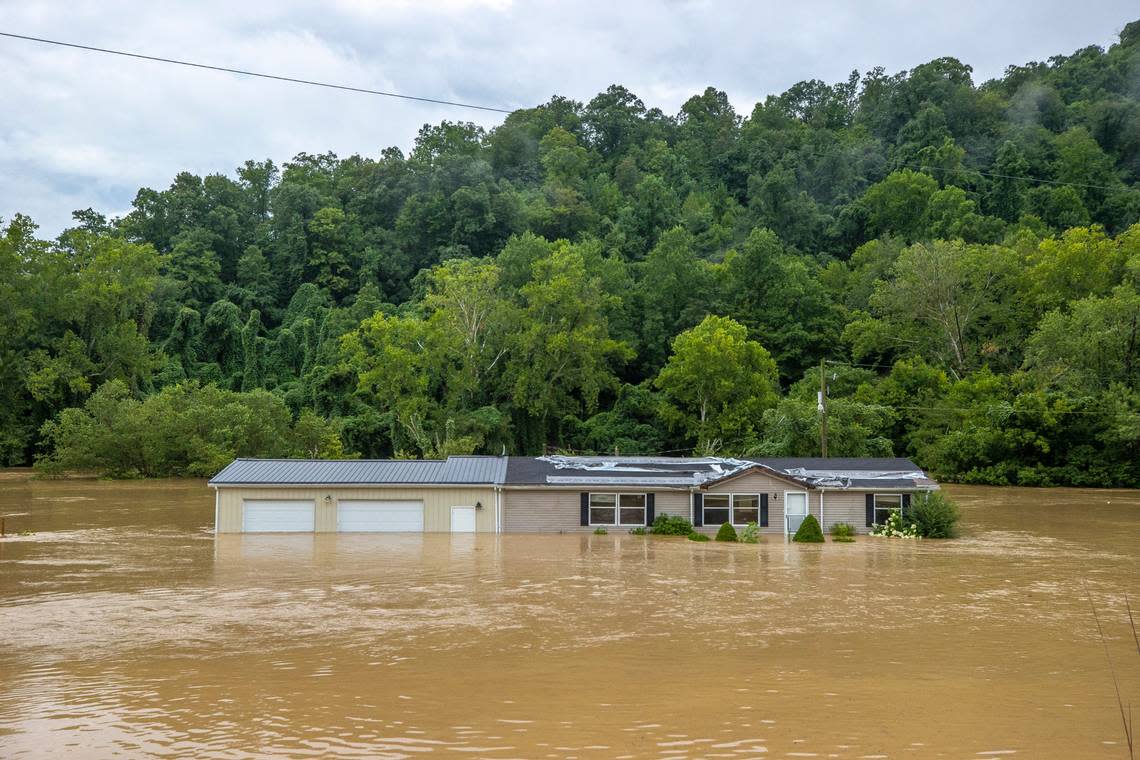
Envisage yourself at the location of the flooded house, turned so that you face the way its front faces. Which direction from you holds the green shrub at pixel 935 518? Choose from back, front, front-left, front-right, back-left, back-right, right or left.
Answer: left

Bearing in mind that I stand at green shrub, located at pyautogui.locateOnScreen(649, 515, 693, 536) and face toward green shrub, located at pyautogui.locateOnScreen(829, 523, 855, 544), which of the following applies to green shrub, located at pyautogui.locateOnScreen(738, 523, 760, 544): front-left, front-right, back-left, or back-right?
front-right

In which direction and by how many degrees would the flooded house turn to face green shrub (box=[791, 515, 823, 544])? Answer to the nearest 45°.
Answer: approximately 90° to its left

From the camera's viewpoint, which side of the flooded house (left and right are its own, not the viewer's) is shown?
front

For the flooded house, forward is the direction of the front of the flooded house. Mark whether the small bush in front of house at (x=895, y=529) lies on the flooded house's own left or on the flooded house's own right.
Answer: on the flooded house's own left

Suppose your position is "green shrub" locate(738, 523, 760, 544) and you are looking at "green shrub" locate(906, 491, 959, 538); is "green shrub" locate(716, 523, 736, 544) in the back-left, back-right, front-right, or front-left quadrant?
back-left
